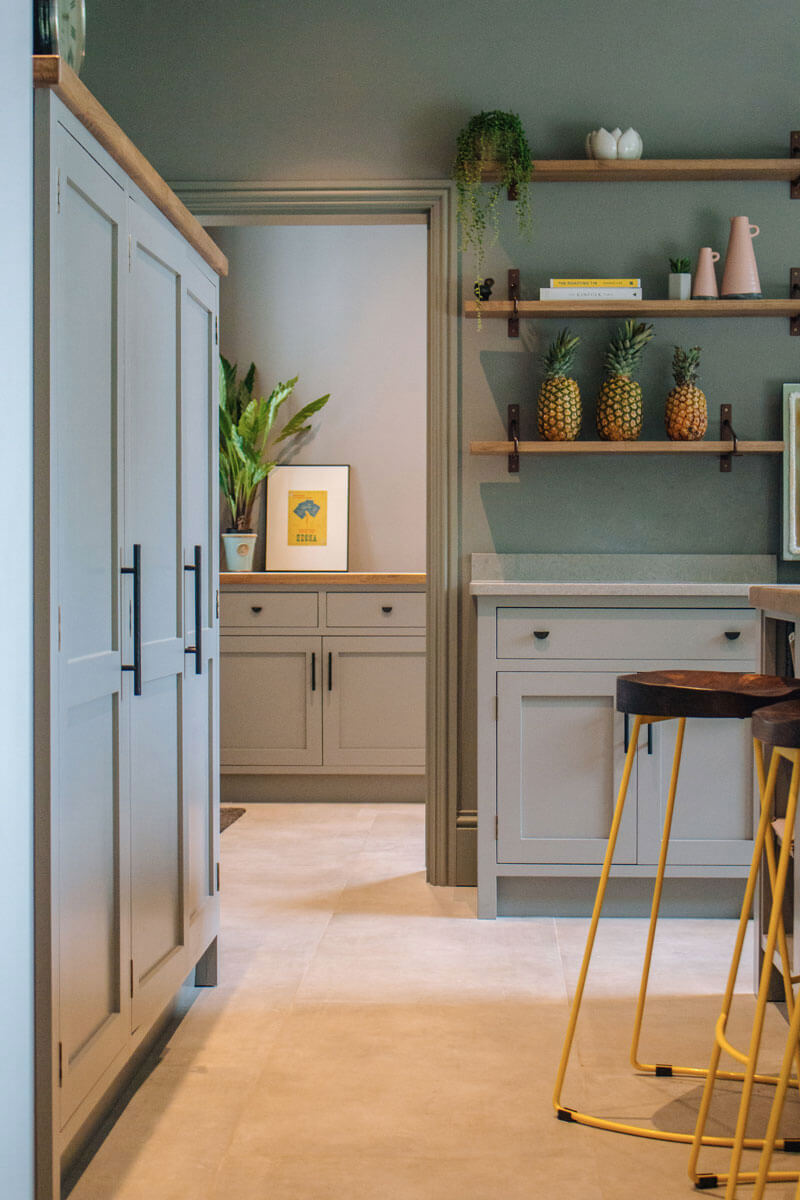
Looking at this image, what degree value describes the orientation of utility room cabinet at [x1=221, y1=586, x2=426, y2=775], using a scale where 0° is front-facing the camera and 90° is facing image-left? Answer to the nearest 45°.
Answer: approximately 0°

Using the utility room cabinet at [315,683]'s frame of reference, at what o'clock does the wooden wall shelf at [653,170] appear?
The wooden wall shelf is roughly at 11 o'clock from the utility room cabinet.

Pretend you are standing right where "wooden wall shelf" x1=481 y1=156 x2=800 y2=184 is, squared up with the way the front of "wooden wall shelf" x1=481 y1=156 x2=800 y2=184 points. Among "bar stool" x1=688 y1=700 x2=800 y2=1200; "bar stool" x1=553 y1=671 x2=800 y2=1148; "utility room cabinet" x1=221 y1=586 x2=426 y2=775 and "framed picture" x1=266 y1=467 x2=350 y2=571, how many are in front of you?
2

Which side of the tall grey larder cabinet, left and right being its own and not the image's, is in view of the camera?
right

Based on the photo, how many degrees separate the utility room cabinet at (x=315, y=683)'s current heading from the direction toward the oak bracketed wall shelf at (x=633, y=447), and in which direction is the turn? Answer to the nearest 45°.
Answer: approximately 45° to its left
